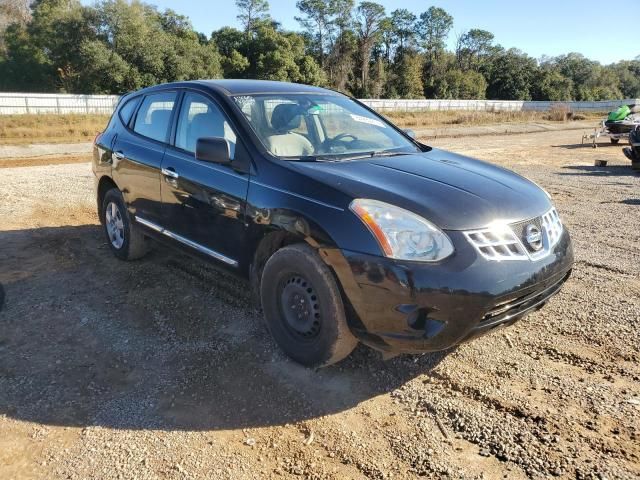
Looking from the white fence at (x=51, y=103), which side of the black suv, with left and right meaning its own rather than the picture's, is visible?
back

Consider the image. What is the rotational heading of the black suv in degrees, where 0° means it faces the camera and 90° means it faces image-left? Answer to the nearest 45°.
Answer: approximately 315°
